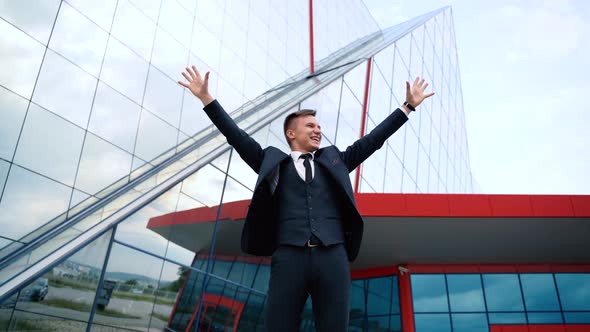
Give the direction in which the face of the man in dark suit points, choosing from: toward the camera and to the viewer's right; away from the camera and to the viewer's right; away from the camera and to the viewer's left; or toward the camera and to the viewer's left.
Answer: toward the camera and to the viewer's right

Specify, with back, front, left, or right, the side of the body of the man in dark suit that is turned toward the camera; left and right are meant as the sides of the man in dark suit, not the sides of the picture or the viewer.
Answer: front

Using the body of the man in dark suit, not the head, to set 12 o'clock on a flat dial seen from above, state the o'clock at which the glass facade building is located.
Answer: The glass facade building is roughly at 5 o'clock from the man in dark suit.
